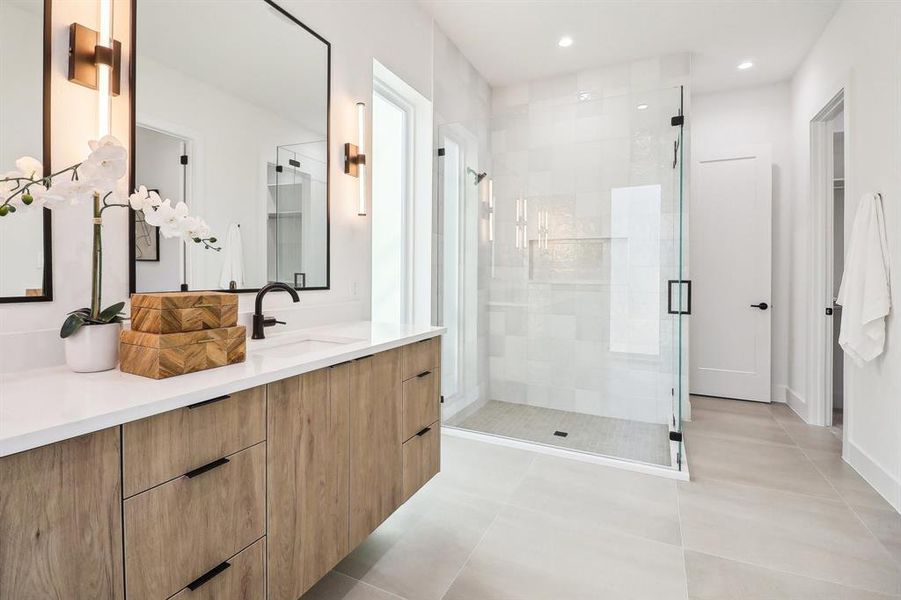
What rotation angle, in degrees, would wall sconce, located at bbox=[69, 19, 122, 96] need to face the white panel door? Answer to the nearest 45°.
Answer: approximately 45° to its left

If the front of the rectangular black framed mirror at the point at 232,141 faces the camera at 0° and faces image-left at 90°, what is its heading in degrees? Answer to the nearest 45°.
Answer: approximately 315°

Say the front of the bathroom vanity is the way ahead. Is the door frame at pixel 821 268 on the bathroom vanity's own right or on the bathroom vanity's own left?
on the bathroom vanity's own left

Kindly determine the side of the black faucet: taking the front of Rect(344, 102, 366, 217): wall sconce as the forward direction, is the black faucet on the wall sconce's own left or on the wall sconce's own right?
on the wall sconce's own right

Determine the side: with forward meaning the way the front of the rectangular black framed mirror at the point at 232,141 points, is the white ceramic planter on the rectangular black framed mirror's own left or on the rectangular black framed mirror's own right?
on the rectangular black framed mirror's own right

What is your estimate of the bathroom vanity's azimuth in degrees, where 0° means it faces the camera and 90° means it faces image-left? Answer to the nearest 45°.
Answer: approximately 315°

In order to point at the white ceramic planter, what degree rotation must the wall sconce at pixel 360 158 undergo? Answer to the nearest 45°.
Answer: approximately 90° to its right

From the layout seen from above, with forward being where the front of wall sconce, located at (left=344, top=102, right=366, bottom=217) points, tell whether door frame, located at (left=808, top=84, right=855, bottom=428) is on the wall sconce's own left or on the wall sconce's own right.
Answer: on the wall sconce's own left
